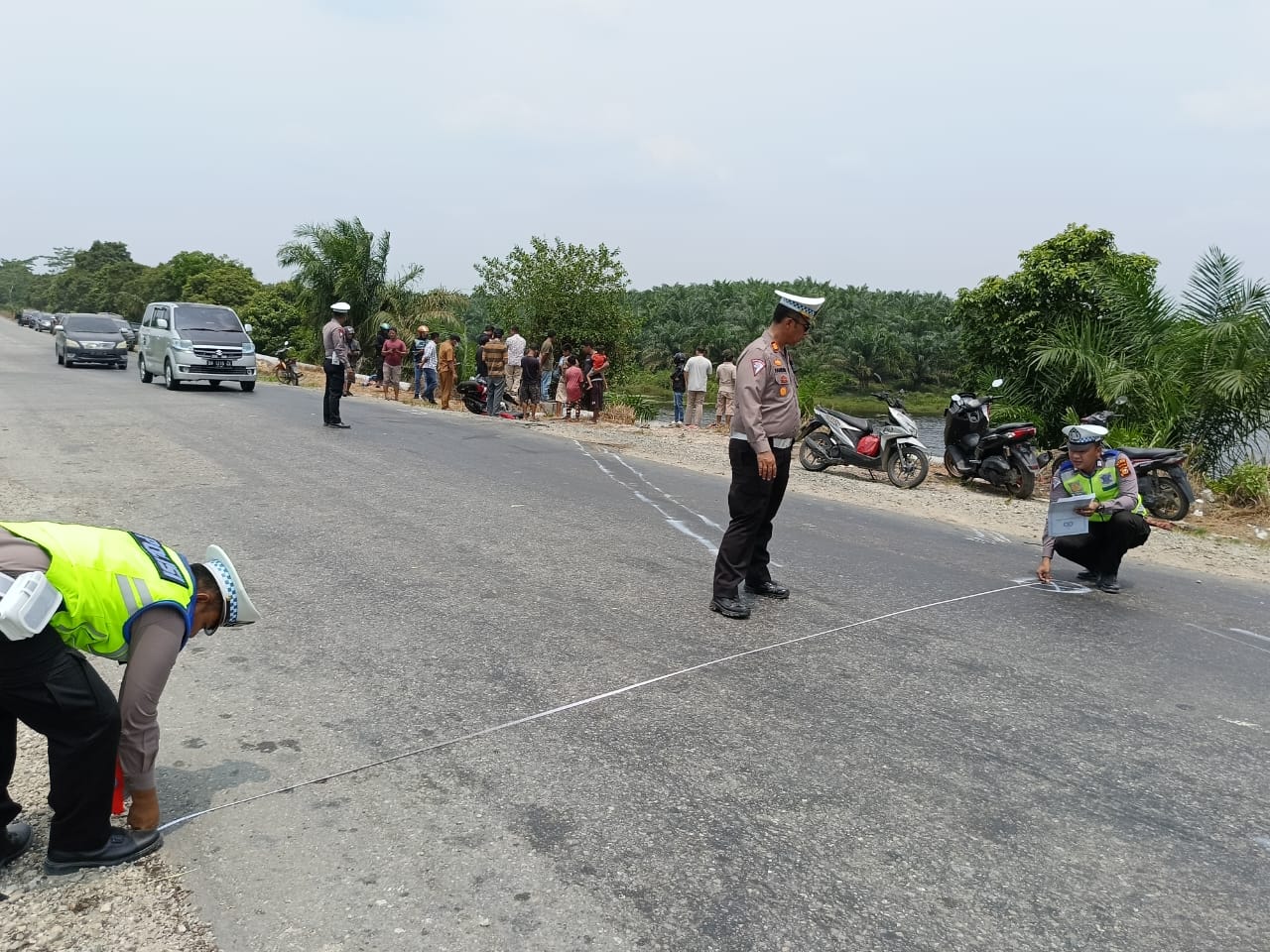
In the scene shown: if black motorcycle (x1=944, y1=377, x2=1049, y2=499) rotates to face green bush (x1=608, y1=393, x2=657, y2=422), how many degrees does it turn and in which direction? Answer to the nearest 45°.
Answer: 0° — it already faces it

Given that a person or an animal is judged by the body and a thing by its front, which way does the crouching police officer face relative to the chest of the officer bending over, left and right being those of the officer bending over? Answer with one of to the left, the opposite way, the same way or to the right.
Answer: the opposite way

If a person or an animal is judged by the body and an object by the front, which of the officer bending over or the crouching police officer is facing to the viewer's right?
the officer bending over

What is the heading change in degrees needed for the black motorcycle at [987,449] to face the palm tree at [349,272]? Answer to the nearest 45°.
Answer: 0° — it already faces it

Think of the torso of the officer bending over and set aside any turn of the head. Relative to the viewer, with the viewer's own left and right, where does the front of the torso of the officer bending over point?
facing to the right of the viewer

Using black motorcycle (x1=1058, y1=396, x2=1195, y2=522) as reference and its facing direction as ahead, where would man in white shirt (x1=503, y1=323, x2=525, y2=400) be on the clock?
The man in white shirt is roughly at 11 o'clock from the black motorcycle.

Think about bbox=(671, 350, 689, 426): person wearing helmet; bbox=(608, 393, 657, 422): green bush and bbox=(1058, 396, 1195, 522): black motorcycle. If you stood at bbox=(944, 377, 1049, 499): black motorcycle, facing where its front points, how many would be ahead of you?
2

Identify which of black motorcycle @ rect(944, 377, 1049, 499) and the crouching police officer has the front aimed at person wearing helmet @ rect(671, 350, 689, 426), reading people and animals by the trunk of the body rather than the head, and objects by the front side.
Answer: the black motorcycle
